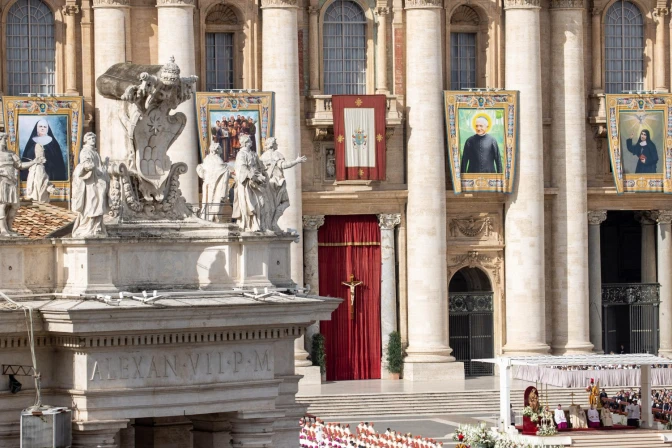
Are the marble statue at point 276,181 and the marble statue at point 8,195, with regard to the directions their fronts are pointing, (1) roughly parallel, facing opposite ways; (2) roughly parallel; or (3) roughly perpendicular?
roughly parallel

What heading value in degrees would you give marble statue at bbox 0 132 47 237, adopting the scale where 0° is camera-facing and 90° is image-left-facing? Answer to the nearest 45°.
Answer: approximately 315°

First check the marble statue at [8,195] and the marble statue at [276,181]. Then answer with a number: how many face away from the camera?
0

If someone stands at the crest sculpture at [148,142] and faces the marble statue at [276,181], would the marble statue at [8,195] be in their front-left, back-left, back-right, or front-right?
back-left

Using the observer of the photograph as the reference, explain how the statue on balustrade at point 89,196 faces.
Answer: facing the viewer and to the right of the viewer

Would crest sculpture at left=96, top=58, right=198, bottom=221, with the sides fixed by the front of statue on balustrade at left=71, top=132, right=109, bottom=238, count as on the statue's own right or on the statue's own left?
on the statue's own left

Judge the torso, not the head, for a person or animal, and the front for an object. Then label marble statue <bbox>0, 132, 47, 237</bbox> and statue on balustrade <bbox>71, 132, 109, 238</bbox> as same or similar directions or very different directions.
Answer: same or similar directions

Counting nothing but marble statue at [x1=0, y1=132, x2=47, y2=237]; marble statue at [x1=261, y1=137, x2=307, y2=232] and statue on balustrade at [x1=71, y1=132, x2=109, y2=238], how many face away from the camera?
0

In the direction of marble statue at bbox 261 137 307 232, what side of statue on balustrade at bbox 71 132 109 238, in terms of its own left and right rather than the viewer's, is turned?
left

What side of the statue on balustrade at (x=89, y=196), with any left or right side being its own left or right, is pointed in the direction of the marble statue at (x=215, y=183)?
left

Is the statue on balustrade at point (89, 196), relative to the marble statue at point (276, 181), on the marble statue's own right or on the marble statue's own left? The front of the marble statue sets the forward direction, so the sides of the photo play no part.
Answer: on the marble statue's own right
